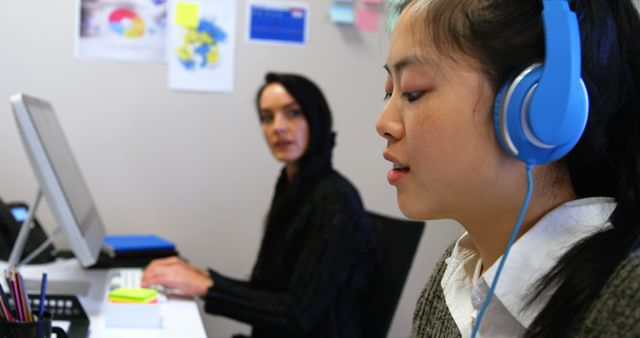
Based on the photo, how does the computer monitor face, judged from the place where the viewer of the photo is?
facing to the right of the viewer

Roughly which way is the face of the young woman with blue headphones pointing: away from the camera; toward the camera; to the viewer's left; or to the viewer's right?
to the viewer's left

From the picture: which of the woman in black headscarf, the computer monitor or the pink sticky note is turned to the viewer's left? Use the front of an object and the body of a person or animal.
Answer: the woman in black headscarf

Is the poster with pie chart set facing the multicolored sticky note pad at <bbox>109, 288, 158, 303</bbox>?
yes

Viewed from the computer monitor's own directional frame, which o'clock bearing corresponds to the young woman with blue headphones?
The young woman with blue headphones is roughly at 2 o'clock from the computer monitor.

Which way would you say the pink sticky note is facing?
toward the camera

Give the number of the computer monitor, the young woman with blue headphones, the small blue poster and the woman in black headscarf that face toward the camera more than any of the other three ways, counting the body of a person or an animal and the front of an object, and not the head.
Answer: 1

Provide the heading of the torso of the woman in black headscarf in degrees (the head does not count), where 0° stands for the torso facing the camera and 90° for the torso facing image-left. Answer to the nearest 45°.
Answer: approximately 90°

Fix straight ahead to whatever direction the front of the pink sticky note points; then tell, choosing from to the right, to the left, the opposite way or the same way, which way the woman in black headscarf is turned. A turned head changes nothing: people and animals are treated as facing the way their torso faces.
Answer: to the right

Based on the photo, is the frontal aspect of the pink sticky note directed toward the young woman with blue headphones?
yes

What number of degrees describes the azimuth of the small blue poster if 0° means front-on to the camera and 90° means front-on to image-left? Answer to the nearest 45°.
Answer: approximately 0°

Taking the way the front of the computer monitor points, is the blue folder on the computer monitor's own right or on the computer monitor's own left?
on the computer monitor's own left

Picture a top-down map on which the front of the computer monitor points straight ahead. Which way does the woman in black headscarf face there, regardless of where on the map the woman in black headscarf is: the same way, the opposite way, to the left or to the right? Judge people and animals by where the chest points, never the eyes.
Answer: the opposite way

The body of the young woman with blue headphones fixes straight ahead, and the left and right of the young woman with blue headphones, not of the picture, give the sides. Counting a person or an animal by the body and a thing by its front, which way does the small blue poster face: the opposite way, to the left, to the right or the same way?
to the left

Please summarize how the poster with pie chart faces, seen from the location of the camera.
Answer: facing the viewer
